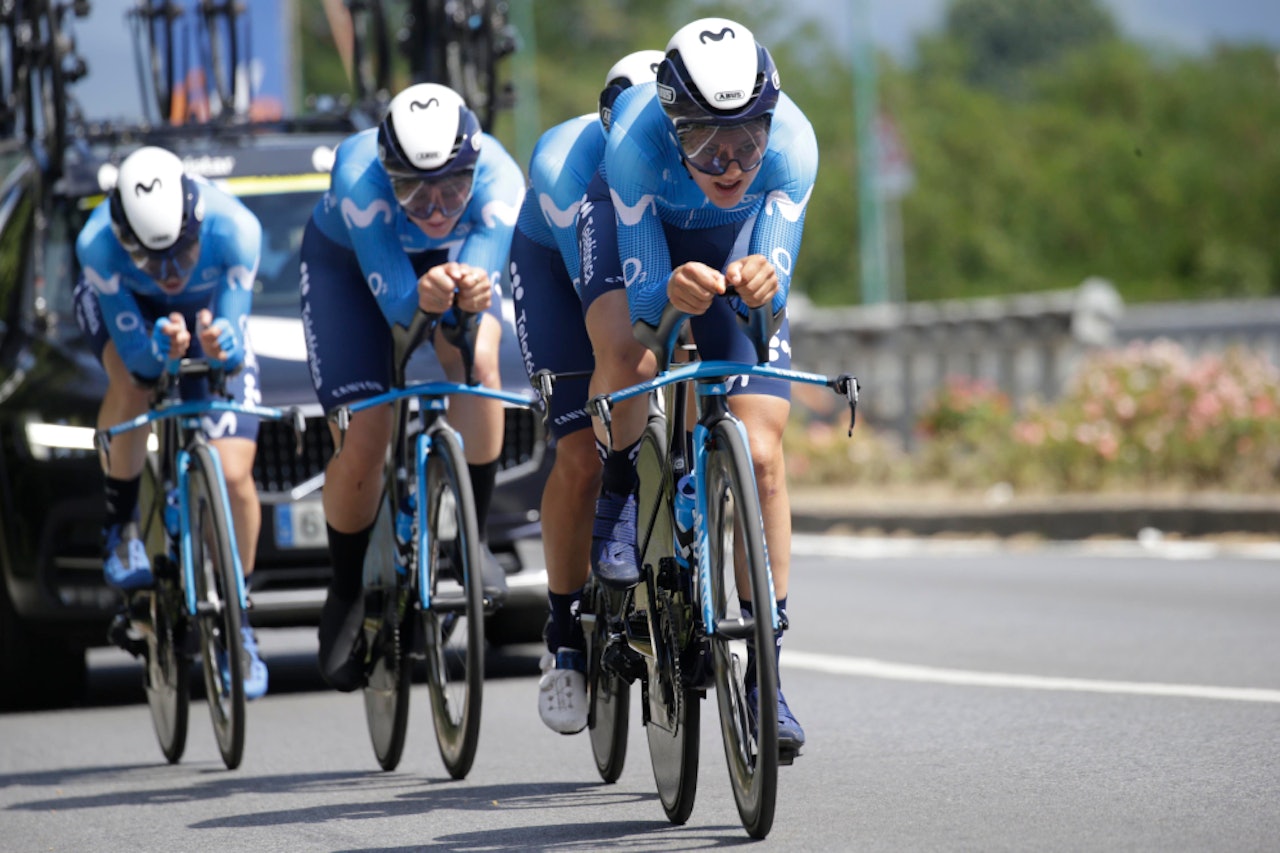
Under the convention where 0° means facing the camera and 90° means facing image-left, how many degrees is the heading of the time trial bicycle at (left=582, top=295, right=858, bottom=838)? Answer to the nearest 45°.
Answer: approximately 0°

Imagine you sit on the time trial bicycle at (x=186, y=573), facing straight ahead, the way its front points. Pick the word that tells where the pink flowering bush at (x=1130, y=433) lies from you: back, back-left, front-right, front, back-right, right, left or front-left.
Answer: back-left
